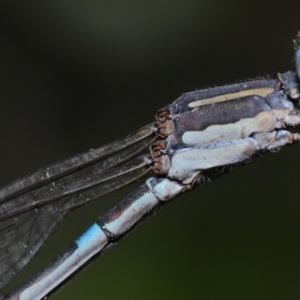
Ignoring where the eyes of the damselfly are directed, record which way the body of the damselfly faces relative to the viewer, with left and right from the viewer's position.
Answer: facing to the right of the viewer
